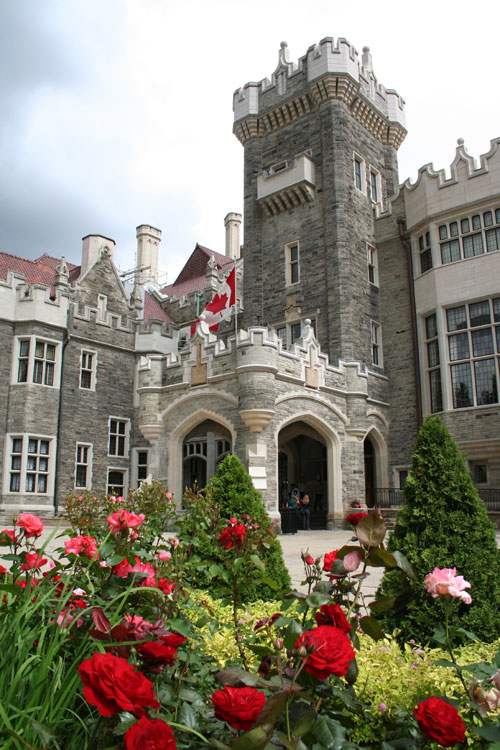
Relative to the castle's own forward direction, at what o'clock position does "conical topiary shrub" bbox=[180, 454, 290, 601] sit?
The conical topiary shrub is roughly at 11 o'clock from the castle.

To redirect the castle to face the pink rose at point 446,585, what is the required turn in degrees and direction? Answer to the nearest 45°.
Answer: approximately 45° to its left

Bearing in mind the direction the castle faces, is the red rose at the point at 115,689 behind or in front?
in front

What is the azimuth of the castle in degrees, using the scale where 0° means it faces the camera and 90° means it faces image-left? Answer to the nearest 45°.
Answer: approximately 45°

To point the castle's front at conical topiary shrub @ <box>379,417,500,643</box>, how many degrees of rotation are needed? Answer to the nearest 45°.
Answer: approximately 45° to its left

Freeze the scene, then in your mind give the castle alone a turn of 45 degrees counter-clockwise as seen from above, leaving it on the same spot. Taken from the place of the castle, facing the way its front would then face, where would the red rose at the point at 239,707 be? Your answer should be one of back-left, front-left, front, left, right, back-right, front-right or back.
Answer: front

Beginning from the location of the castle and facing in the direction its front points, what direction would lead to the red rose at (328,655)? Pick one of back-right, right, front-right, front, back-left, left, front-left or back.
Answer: front-left

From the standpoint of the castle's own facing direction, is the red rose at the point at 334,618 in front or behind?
in front

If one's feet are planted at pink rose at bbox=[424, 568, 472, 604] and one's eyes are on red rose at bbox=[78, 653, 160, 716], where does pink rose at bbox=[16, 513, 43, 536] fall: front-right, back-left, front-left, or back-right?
front-right
